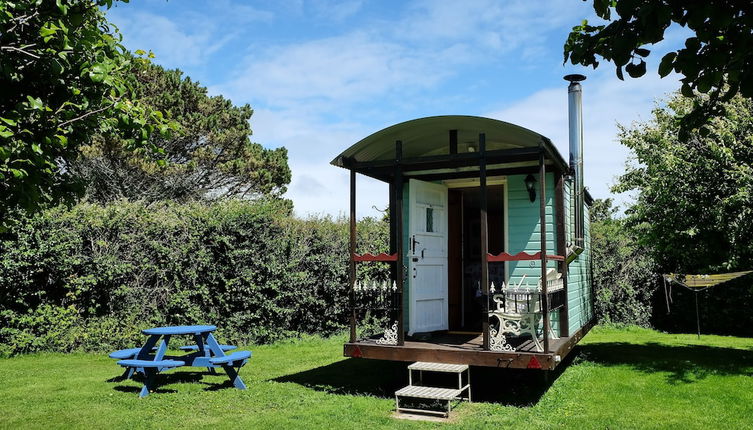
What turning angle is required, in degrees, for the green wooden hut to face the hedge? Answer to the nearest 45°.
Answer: approximately 90° to its right

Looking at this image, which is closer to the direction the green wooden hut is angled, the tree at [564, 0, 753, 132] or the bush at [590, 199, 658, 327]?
the tree

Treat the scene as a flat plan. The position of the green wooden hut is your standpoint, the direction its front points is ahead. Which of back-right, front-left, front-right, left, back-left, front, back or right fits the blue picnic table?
right

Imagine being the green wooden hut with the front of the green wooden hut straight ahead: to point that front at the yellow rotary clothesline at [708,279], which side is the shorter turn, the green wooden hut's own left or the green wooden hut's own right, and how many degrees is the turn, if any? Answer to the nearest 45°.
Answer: approximately 135° to the green wooden hut's own left

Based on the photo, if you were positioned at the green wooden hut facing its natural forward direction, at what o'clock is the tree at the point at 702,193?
The tree is roughly at 8 o'clock from the green wooden hut.

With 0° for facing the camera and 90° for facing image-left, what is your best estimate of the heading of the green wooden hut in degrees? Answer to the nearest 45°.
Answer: approximately 0°
